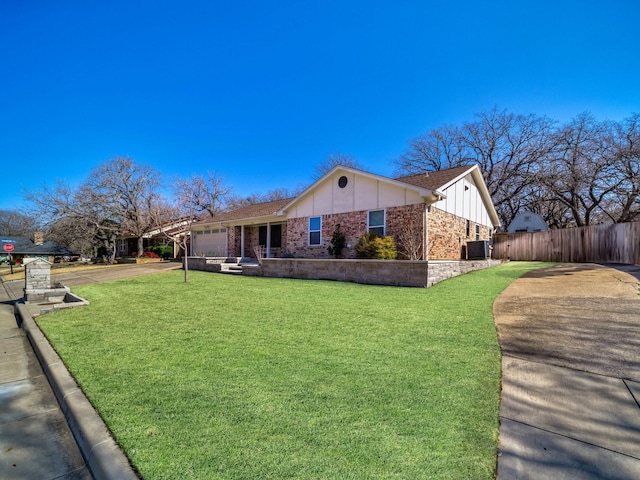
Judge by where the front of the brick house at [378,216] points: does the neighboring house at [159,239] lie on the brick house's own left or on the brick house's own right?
on the brick house's own right

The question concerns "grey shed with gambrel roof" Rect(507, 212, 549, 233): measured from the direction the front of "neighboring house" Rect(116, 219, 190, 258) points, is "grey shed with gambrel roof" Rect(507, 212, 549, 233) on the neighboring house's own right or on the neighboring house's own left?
on the neighboring house's own left

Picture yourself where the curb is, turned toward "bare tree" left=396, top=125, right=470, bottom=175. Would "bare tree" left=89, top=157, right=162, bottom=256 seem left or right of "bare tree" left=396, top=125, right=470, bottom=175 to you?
left

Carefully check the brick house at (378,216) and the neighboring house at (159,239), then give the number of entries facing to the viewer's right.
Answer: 0

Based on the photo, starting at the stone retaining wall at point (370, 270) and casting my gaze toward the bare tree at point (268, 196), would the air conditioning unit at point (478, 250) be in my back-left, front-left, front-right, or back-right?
front-right

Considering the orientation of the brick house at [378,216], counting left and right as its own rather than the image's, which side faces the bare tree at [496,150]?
back

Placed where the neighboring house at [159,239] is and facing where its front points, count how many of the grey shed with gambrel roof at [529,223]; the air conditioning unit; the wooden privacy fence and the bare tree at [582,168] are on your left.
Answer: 4

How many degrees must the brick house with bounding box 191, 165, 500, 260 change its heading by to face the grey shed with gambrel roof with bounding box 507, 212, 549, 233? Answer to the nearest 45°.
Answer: approximately 180°

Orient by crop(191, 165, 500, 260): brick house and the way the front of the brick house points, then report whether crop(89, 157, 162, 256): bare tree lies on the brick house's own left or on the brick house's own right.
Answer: on the brick house's own right

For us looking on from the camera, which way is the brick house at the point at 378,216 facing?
facing the viewer and to the left of the viewer
